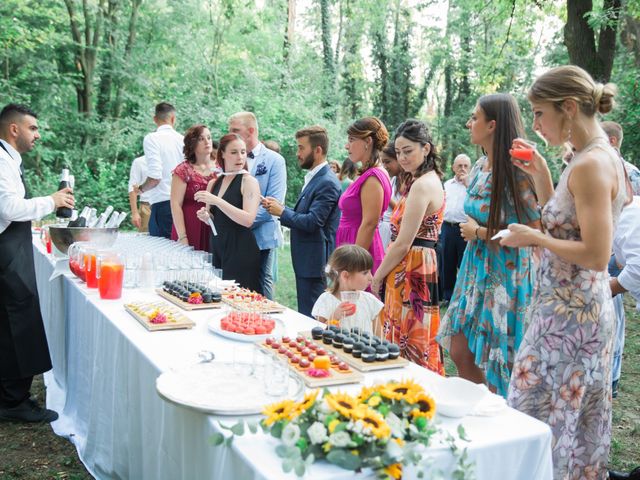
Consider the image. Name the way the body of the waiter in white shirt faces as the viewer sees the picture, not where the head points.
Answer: to the viewer's right

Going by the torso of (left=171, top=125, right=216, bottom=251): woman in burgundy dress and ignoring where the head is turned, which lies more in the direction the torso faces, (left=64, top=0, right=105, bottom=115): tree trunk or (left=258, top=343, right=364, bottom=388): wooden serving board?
the wooden serving board

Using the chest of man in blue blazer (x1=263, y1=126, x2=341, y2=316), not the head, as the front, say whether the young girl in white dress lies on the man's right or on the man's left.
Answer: on the man's left

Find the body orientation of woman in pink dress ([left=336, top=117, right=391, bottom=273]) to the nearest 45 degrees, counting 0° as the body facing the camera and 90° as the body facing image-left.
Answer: approximately 90°

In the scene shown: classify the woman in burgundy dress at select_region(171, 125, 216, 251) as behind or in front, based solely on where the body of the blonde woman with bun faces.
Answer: in front

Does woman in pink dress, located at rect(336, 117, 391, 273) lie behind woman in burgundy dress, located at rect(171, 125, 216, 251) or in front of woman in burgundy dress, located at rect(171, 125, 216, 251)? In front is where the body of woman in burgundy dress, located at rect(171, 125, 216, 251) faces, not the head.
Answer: in front

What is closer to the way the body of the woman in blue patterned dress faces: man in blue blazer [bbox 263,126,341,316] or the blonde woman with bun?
the man in blue blazer

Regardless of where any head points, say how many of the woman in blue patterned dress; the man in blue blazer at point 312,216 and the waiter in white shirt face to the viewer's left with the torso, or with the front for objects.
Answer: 2

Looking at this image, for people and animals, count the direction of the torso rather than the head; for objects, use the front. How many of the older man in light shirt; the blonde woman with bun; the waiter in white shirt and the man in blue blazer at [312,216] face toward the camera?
1

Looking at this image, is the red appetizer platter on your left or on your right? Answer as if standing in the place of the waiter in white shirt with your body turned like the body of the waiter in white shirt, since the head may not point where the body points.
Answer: on your right

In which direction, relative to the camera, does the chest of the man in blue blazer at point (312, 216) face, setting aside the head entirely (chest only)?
to the viewer's left

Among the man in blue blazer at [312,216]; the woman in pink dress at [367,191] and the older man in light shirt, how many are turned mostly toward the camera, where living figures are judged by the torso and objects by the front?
1

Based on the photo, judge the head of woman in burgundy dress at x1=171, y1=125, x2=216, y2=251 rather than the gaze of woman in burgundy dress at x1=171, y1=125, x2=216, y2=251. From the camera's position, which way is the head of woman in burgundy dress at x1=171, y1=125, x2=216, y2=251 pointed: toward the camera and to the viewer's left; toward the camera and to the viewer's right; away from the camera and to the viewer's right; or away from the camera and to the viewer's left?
toward the camera and to the viewer's right

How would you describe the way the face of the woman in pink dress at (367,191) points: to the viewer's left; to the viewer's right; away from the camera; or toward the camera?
to the viewer's left

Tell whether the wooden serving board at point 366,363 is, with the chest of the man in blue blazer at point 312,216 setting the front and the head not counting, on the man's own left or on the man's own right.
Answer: on the man's own left

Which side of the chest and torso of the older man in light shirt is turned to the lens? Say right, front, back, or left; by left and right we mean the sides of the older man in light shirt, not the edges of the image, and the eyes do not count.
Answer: front

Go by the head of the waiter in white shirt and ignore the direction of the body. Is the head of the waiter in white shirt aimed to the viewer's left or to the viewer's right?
to the viewer's right

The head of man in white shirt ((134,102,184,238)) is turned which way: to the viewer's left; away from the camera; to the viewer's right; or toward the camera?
away from the camera

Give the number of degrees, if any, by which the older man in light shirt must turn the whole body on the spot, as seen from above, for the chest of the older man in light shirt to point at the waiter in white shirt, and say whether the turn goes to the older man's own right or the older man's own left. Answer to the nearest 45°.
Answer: approximately 45° to the older man's own right

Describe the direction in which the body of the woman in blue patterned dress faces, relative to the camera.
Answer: to the viewer's left
